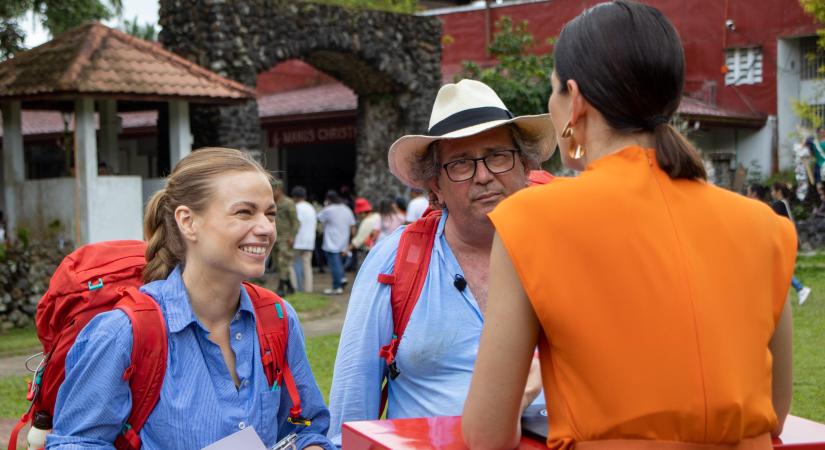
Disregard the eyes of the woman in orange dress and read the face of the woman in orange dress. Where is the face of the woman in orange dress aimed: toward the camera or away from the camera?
away from the camera

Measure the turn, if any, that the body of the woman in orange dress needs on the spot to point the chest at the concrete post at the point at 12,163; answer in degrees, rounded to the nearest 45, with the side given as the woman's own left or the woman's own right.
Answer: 0° — they already face it

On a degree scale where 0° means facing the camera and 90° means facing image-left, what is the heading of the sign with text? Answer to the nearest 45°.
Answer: approximately 0°

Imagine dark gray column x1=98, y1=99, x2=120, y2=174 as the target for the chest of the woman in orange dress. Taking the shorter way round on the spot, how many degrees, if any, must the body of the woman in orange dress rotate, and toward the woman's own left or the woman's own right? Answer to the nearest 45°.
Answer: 0° — they already face it

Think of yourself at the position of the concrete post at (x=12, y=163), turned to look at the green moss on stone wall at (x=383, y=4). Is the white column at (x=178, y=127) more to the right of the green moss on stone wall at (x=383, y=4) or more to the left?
right

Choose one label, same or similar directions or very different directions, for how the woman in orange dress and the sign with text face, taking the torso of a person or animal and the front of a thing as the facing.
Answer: very different directions

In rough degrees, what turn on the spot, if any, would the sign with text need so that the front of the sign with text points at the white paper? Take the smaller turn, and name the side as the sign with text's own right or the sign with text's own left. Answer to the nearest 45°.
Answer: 0° — it already faces it

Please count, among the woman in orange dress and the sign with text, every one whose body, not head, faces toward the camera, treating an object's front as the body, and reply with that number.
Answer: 1

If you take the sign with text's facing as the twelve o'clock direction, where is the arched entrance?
The arched entrance is roughly at 12 o'clock from the sign with text.

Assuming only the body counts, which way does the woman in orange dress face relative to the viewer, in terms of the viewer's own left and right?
facing away from the viewer and to the left of the viewer
